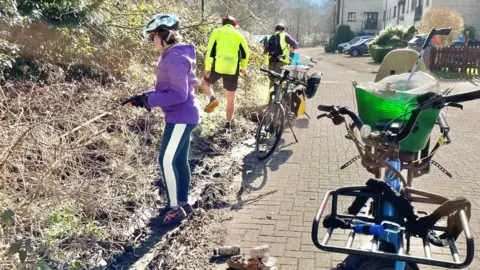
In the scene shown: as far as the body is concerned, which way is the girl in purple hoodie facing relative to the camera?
to the viewer's left

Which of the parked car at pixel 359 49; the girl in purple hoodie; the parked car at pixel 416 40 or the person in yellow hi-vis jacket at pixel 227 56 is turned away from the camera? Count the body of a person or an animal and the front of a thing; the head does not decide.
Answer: the person in yellow hi-vis jacket

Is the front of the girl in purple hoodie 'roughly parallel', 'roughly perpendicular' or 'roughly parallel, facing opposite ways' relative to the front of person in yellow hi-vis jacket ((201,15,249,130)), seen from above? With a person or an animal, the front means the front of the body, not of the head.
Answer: roughly perpendicular

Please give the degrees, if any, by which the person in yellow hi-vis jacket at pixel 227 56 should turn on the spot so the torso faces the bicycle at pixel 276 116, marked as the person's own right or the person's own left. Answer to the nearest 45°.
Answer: approximately 135° to the person's own right

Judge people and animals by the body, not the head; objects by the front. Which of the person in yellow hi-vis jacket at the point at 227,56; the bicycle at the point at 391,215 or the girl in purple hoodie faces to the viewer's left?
the girl in purple hoodie

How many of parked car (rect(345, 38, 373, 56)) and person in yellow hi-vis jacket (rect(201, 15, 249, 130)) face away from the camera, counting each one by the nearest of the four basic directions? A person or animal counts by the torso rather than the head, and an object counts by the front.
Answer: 1

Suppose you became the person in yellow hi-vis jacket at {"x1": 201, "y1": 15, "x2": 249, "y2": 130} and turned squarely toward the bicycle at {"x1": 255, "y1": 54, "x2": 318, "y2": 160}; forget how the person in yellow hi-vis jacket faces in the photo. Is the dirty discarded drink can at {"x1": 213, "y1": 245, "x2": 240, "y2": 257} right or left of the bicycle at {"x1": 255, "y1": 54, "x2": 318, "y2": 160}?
right

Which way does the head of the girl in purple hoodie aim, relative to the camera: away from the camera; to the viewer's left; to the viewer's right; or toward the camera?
to the viewer's left

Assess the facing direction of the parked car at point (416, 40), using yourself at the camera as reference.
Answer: facing the viewer and to the left of the viewer

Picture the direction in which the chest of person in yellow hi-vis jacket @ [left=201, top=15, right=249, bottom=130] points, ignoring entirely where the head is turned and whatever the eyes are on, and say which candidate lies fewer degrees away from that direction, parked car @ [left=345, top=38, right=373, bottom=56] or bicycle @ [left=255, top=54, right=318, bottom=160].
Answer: the parked car

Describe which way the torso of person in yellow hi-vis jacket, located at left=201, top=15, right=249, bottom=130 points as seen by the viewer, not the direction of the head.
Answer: away from the camera
